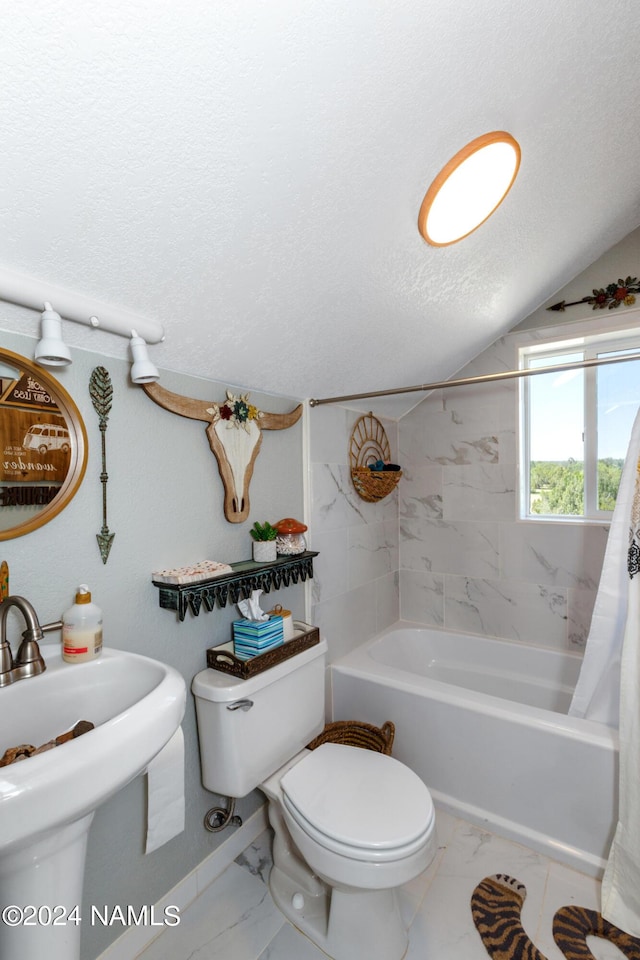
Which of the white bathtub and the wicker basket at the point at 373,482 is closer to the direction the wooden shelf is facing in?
the white bathtub

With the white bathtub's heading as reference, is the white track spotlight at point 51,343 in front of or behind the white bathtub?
in front

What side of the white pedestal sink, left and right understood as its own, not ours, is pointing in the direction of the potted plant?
left

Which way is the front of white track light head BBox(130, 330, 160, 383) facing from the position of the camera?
facing the viewer and to the right of the viewer

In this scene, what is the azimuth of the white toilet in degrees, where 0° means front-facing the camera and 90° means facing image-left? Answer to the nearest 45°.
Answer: approximately 315°

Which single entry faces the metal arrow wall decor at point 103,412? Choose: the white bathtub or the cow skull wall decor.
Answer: the white bathtub

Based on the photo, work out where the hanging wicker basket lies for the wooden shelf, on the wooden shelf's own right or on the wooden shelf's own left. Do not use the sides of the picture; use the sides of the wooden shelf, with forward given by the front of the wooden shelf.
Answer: on the wooden shelf's own left

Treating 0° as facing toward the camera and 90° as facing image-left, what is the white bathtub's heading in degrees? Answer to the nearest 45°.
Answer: approximately 45°
